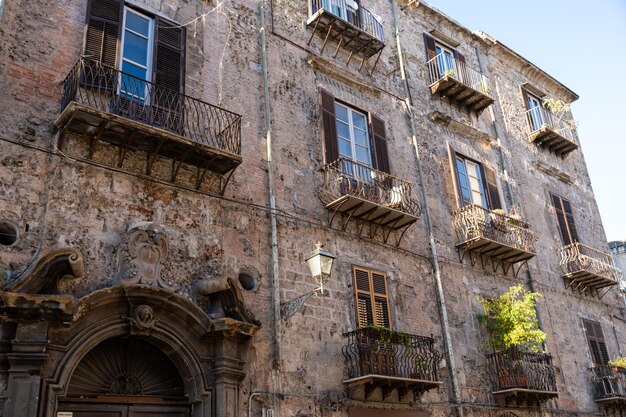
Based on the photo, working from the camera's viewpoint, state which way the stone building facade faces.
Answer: facing the viewer and to the right of the viewer

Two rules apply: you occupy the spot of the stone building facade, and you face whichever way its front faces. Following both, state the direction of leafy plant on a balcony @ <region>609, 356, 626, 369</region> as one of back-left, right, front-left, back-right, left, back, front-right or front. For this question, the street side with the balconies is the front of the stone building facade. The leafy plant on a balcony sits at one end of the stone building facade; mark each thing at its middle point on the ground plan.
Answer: left

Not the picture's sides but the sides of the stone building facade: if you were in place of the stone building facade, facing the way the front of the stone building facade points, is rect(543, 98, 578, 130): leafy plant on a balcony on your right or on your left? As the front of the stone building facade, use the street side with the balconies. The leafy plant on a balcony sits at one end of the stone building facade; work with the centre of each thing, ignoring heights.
on your left
